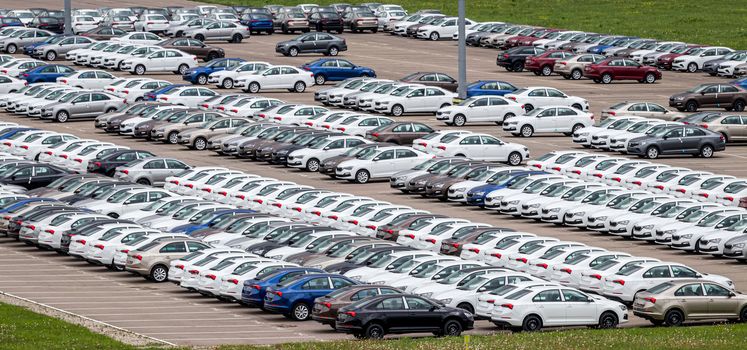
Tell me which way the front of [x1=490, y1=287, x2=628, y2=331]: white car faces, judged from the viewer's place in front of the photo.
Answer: facing to the right of the viewer

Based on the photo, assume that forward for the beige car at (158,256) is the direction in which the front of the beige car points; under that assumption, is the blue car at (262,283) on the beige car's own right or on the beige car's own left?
on the beige car's own right

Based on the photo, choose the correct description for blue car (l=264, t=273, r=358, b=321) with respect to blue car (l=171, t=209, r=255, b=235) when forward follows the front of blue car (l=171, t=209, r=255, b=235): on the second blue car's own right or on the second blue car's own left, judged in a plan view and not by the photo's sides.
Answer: on the second blue car's own left

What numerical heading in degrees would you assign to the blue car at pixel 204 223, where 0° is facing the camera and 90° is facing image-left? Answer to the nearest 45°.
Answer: approximately 45°

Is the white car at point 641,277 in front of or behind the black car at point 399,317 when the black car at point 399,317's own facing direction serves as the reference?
in front

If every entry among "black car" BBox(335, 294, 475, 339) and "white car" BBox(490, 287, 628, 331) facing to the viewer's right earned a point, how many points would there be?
2
